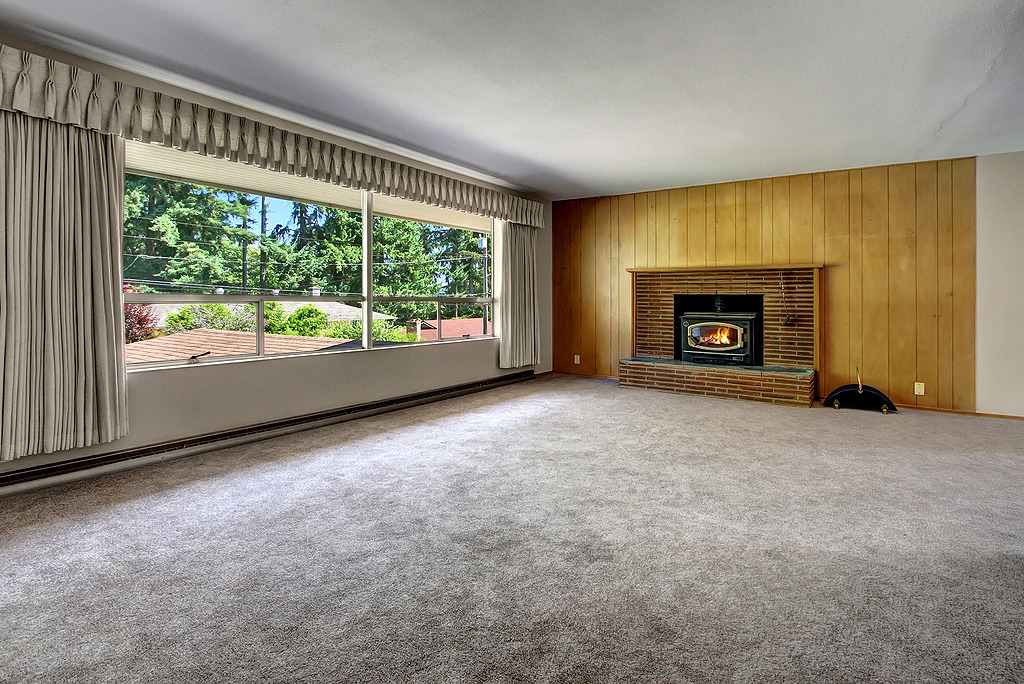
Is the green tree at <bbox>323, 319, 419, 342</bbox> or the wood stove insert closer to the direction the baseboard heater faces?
the wood stove insert

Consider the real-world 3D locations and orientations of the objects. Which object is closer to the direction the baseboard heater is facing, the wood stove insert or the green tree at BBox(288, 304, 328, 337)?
the wood stove insert

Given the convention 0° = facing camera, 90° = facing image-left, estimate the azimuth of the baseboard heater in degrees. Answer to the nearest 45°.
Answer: approximately 315°

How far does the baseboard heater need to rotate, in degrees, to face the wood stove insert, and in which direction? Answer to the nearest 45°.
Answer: approximately 45° to its left

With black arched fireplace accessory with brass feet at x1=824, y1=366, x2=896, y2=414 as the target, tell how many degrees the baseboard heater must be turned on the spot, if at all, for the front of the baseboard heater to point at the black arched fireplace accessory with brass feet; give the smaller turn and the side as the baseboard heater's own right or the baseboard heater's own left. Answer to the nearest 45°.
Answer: approximately 45° to the baseboard heater's own left

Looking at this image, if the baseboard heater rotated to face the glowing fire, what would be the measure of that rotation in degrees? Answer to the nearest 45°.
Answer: approximately 45° to its left

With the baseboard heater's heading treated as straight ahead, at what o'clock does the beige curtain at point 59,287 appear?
The beige curtain is roughly at 3 o'clock from the baseboard heater.
